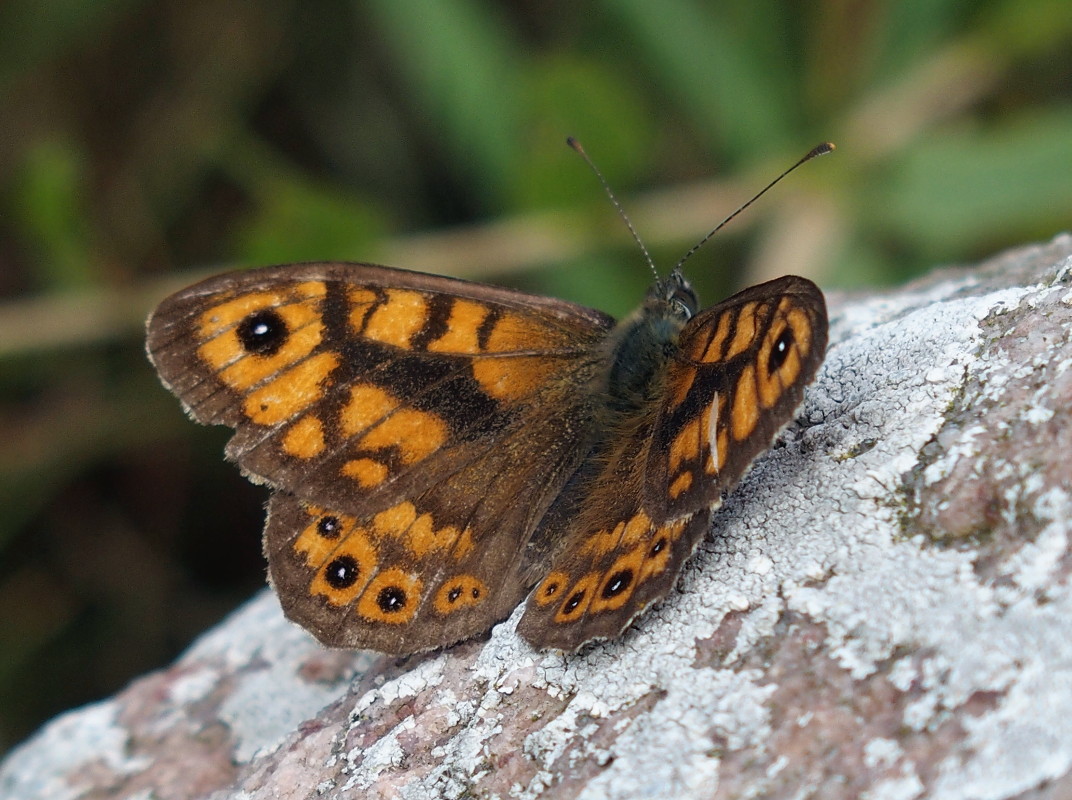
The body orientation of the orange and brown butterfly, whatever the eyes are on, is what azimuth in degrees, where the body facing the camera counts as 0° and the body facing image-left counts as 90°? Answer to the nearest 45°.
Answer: approximately 225°

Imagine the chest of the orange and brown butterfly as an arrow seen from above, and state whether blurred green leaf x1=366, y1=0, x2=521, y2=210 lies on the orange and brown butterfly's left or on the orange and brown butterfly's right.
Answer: on the orange and brown butterfly's left

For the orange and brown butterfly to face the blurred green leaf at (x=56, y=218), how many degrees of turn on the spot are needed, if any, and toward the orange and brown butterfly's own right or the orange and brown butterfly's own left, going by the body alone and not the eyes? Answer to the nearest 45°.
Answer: approximately 90° to the orange and brown butterfly's own left
